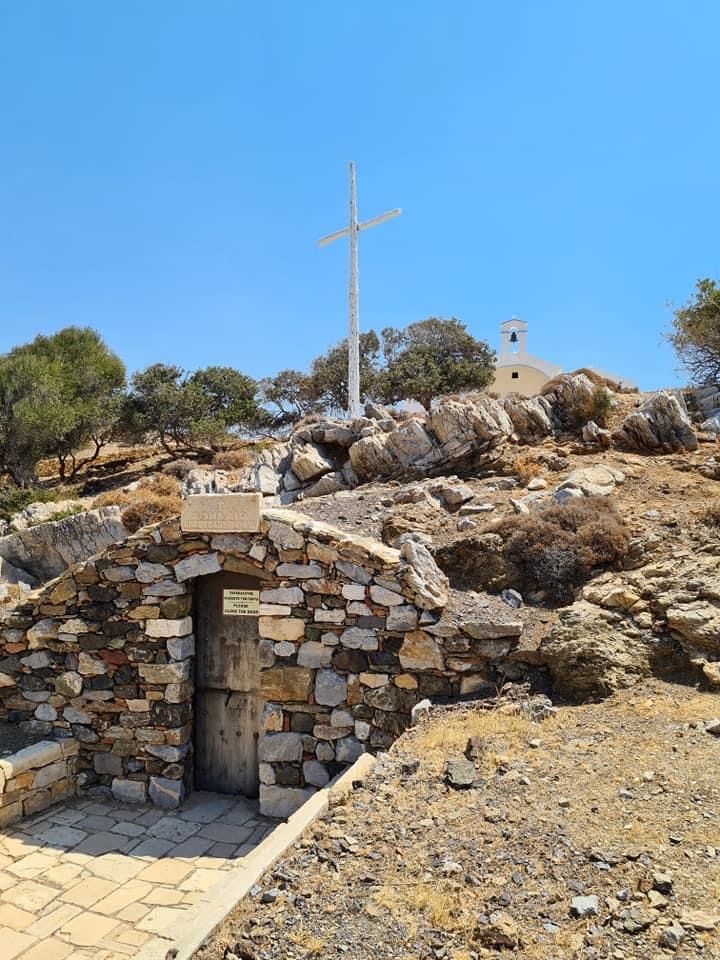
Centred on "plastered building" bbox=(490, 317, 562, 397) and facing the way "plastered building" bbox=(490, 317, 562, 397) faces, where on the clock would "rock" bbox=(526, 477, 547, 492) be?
The rock is roughly at 12 o'clock from the plastered building.

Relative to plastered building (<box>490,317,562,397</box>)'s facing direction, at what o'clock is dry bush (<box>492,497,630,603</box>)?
The dry bush is roughly at 12 o'clock from the plastered building.

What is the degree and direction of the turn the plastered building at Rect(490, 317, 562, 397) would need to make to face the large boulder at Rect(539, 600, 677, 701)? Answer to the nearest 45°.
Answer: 0° — it already faces it

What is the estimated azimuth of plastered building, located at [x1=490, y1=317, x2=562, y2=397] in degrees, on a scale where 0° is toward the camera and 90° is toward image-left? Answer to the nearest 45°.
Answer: approximately 0°

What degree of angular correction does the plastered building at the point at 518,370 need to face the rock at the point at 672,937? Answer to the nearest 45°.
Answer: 0° — it already faces it

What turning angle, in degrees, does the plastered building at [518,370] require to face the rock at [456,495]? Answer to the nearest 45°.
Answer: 0° — it already faces it
